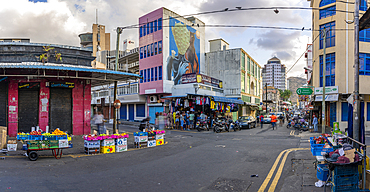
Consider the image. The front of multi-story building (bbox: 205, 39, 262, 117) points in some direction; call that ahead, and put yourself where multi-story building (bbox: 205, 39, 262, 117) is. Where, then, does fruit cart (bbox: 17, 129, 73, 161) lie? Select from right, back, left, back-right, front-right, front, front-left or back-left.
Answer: front-right

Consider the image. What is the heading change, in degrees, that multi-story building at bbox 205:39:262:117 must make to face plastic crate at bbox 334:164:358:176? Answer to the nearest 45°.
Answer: approximately 45° to its right

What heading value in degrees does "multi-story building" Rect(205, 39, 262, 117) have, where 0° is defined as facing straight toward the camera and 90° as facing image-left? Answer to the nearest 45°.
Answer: approximately 315°

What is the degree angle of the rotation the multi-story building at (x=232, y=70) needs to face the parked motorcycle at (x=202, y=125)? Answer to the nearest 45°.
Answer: approximately 45° to its right

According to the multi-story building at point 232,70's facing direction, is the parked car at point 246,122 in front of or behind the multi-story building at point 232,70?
in front

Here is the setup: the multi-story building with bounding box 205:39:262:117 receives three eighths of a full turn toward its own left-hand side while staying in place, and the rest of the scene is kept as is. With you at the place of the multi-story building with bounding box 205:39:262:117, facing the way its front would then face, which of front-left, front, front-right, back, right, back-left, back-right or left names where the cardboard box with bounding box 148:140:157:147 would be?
back
